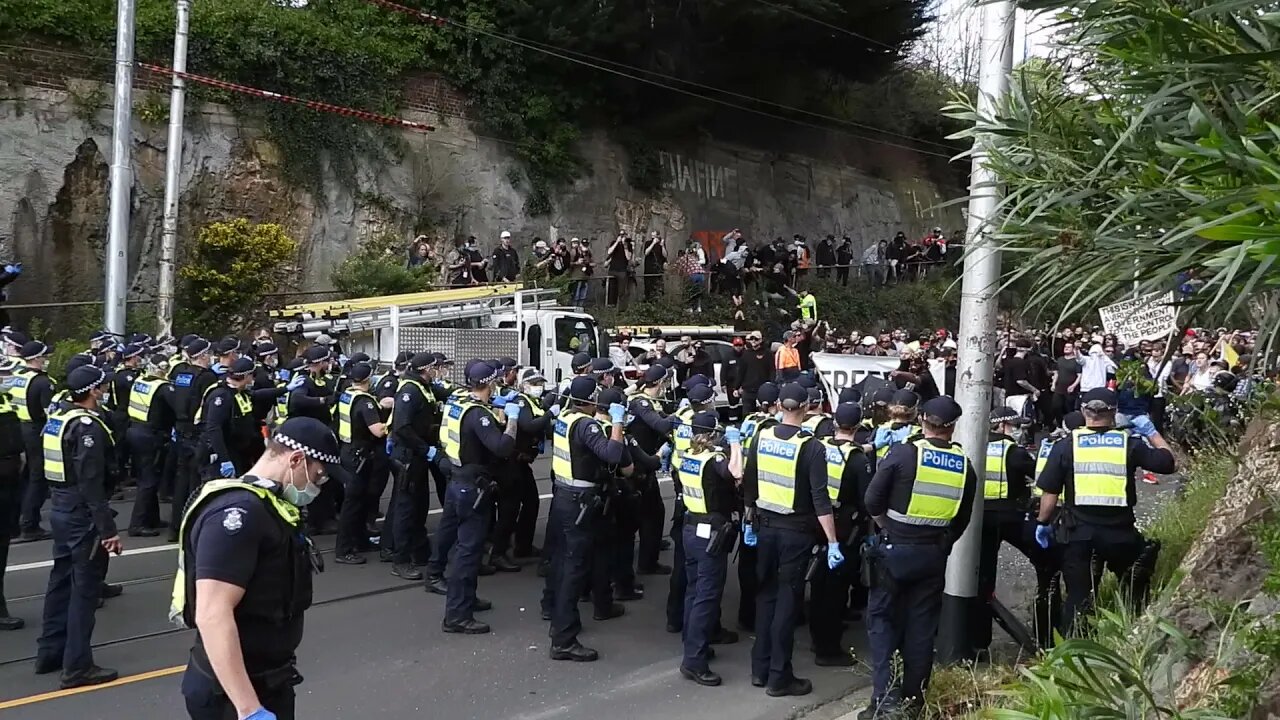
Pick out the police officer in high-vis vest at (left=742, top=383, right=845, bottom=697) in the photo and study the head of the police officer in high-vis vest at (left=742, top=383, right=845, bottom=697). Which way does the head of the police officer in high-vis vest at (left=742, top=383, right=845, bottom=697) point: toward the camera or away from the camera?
away from the camera

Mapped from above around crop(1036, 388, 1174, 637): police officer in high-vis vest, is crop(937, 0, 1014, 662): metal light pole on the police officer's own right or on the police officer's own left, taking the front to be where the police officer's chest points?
on the police officer's own left

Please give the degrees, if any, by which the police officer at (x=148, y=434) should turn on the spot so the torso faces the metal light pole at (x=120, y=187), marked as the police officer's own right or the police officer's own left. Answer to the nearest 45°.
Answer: approximately 45° to the police officer's own left

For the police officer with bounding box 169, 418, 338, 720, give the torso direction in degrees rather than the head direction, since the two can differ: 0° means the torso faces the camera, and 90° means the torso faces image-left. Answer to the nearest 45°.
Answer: approximately 270°

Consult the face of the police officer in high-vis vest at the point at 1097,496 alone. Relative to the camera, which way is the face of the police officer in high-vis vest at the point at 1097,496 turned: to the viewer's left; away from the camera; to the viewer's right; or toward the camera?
away from the camera

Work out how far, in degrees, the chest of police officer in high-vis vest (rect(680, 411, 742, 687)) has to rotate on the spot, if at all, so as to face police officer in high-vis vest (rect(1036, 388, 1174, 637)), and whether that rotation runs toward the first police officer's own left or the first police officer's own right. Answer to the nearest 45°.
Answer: approximately 45° to the first police officer's own right

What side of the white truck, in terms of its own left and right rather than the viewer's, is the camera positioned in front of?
right

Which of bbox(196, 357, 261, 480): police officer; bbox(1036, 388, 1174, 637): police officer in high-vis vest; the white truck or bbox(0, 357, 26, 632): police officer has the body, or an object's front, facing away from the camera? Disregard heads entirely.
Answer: the police officer in high-vis vest

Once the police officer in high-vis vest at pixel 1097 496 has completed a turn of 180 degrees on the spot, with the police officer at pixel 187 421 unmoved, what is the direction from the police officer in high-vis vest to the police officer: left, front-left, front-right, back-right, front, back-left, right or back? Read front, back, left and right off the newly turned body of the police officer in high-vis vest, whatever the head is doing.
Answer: right

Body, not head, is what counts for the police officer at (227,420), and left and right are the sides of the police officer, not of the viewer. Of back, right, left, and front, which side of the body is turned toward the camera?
right

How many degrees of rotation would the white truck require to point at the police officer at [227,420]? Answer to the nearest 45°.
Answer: approximately 90° to its right

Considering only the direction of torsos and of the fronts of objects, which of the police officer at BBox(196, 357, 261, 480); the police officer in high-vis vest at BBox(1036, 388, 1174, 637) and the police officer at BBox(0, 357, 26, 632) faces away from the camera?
the police officer in high-vis vest

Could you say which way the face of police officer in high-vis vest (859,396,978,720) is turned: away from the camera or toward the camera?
away from the camera

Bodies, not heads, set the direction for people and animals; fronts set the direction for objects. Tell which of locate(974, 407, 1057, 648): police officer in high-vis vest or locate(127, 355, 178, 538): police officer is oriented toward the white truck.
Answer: the police officer

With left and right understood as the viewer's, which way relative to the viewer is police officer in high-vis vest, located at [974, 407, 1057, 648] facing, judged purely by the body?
facing away from the viewer and to the right of the viewer

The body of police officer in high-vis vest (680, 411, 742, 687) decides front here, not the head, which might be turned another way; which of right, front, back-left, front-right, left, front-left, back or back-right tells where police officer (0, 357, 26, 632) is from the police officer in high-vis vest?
back-left
